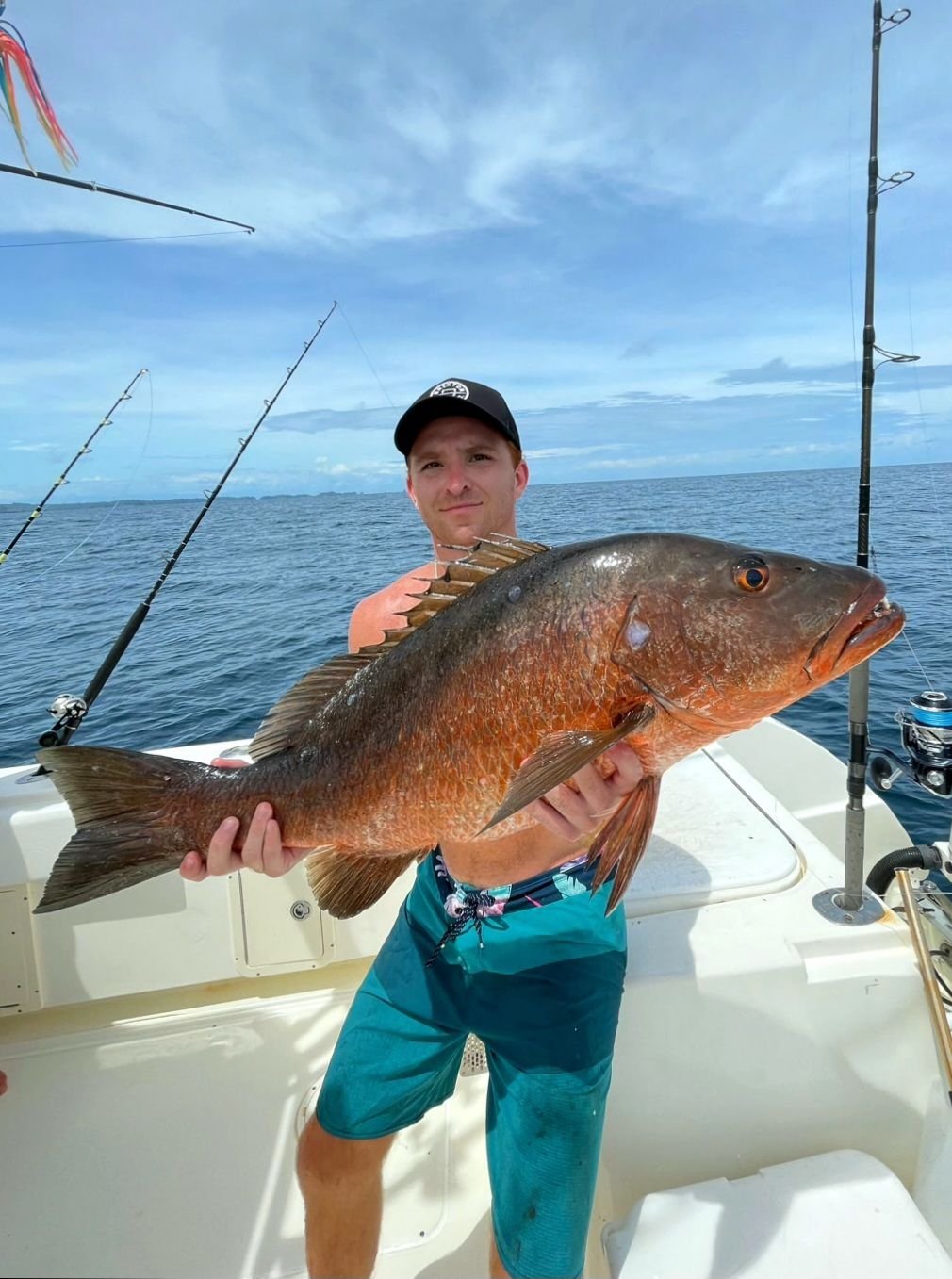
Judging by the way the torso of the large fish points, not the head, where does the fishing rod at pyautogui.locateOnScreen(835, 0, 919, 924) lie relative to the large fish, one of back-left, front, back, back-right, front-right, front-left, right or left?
front-left

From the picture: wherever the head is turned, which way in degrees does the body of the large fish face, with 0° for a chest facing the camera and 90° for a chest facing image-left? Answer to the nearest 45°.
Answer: approximately 270°

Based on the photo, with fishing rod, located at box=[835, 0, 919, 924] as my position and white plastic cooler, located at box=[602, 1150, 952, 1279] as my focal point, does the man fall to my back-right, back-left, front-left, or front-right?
front-right
